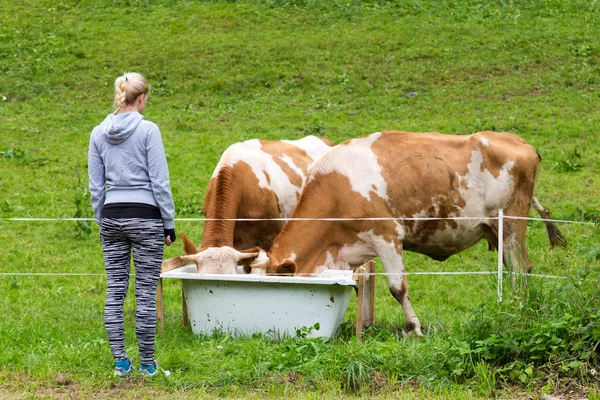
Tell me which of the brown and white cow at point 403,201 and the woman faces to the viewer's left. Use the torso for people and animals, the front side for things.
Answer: the brown and white cow

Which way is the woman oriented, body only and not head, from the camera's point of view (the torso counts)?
away from the camera

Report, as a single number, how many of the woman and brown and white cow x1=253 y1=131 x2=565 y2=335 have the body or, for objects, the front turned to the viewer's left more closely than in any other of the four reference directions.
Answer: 1

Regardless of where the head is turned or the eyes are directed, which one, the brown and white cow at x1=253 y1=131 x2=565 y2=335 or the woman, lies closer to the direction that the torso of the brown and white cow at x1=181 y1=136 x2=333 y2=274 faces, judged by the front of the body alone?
the woman

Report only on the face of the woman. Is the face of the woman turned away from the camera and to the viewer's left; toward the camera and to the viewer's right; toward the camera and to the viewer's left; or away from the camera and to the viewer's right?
away from the camera and to the viewer's right

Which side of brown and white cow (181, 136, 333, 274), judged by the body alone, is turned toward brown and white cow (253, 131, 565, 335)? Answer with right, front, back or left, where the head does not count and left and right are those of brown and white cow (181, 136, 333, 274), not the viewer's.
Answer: left

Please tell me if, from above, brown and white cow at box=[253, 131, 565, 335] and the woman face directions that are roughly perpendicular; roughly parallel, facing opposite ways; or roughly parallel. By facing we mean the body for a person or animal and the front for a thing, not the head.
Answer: roughly perpendicular

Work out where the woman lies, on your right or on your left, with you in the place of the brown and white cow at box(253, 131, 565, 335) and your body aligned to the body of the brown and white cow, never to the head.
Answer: on your left

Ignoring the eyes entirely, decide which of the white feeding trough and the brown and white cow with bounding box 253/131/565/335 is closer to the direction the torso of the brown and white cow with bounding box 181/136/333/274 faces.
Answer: the white feeding trough

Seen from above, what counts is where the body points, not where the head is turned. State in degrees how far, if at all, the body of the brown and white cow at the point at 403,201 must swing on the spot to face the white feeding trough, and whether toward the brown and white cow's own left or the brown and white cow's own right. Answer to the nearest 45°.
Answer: approximately 45° to the brown and white cow's own left

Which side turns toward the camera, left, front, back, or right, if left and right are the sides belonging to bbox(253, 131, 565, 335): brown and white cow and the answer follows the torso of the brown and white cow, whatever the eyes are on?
left

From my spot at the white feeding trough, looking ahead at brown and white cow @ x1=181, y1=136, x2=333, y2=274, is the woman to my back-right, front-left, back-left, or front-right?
back-left

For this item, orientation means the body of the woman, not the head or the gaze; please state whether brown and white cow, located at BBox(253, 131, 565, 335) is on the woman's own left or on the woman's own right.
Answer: on the woman's own right
